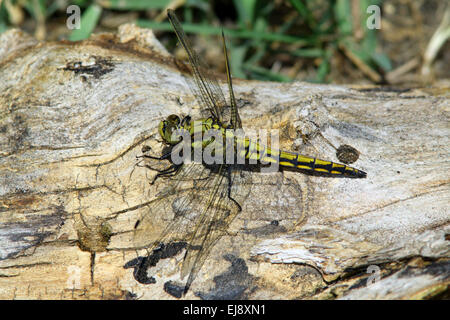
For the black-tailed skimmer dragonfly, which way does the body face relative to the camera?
to the viewer's left
